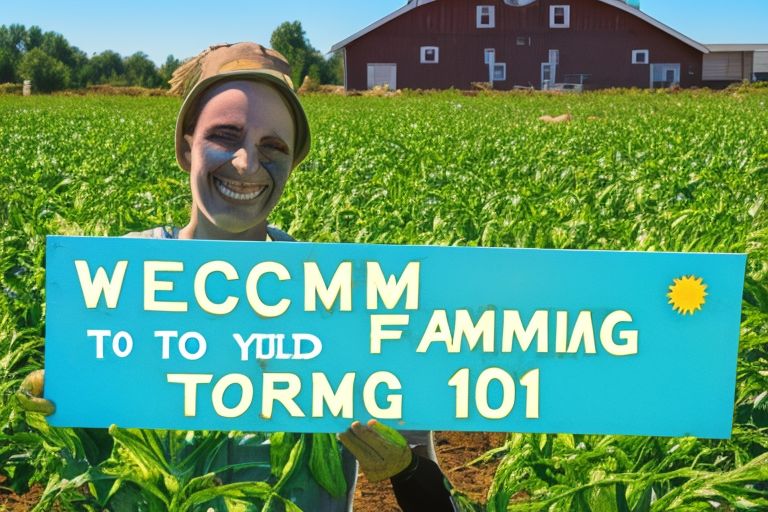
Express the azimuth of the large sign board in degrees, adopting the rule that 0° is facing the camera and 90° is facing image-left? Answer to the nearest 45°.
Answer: approximately 0°
